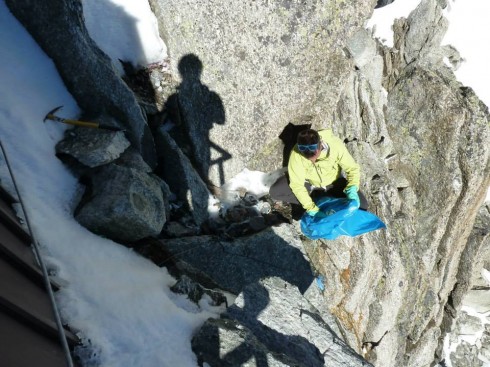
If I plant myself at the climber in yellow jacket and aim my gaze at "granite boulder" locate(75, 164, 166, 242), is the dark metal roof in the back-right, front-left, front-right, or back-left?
front-left

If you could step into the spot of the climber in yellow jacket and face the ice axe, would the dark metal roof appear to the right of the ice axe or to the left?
left

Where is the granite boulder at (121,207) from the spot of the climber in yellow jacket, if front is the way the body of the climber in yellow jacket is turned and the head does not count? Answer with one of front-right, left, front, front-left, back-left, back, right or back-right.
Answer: front-right

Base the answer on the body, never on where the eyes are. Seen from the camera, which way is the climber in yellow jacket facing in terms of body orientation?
toward the camera

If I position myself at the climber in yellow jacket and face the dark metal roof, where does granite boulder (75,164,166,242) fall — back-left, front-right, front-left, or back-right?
front-right

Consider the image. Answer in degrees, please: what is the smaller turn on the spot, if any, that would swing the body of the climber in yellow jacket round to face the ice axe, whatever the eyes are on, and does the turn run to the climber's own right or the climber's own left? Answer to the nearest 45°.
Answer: approximately 45° to the climber's own right

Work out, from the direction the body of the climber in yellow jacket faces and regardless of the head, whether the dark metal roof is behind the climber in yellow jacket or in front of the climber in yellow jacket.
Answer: in front
